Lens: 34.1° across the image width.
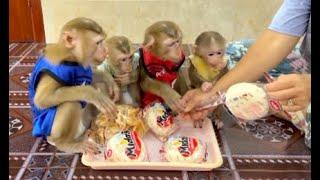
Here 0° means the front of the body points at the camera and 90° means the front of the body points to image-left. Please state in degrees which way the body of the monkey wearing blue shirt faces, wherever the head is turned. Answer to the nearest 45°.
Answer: approximately 270°

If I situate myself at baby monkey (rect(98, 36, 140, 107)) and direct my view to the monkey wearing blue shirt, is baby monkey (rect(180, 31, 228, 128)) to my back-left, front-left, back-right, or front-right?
back-left
